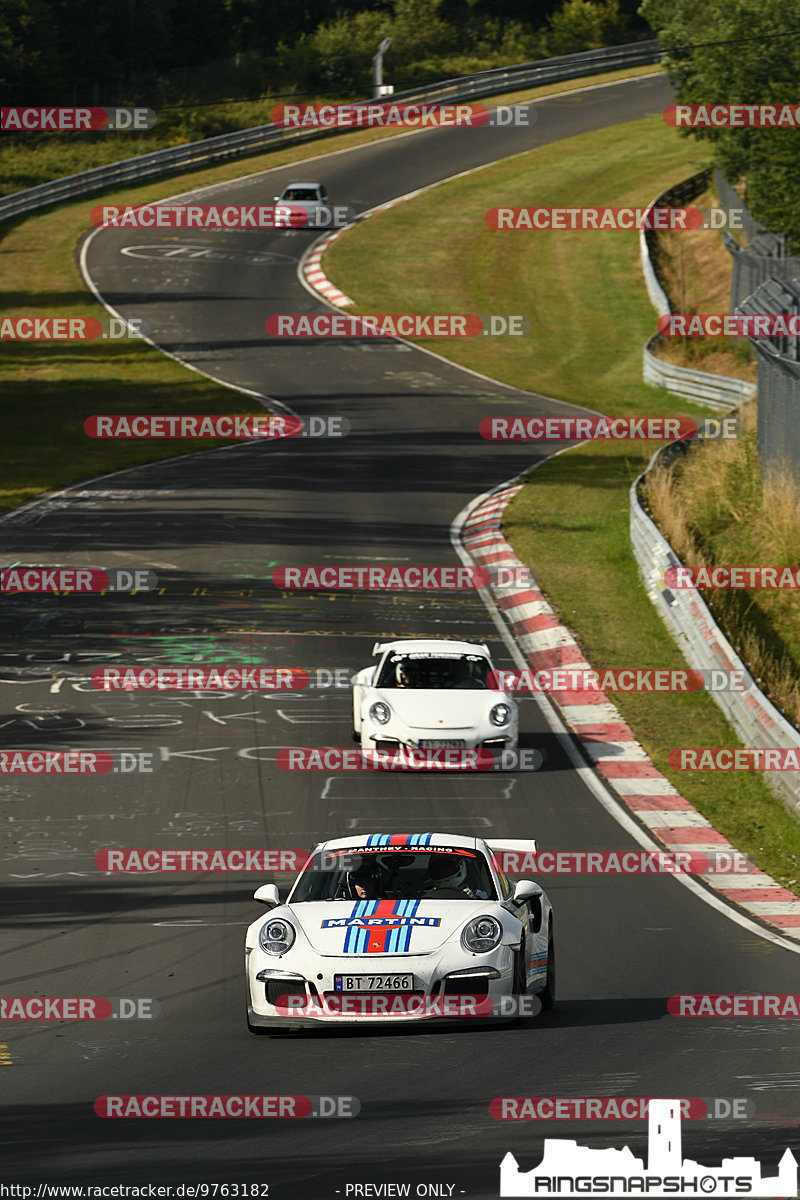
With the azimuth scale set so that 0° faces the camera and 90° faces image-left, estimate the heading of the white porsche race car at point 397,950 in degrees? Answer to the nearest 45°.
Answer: approximately 0°

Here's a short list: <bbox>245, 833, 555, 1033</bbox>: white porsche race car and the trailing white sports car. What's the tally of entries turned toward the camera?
2

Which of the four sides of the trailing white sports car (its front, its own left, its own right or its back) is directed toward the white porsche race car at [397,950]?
front

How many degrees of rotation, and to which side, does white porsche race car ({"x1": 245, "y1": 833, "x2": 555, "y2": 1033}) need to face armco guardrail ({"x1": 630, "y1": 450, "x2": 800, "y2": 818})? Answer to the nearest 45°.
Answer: approximately 180°

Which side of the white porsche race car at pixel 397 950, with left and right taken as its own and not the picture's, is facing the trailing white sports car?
back

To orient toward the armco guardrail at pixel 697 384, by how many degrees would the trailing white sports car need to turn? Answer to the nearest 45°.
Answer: approximately 180°

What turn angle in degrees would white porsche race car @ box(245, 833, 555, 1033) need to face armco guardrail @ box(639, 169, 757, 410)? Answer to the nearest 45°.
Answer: approximately 180°

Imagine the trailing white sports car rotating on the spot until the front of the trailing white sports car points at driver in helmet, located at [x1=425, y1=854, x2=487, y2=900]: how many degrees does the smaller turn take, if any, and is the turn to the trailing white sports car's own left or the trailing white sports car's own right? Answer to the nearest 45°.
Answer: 0° — it already faces them

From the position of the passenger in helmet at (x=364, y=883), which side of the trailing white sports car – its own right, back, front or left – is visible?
front
